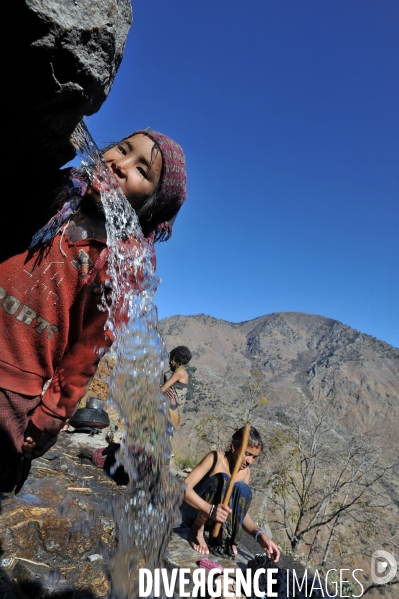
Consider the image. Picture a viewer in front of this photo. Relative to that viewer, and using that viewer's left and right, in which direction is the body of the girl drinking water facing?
facing the viewer

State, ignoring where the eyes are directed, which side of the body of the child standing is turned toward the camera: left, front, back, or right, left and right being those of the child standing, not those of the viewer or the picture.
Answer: left

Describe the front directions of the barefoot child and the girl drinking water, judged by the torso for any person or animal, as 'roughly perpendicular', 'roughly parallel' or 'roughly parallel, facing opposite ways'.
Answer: roughly parallel

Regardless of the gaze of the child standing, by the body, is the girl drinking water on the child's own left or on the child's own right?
on the child's own left

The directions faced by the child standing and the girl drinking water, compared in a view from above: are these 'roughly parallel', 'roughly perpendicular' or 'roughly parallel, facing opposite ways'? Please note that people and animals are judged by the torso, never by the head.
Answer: roughly perpendicular

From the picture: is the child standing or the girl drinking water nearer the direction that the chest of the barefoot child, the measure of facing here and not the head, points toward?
the girl drinking water

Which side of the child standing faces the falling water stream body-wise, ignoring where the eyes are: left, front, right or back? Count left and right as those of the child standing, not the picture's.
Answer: left

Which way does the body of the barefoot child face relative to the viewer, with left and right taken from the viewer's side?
facing the viewer and to the right of the viewer

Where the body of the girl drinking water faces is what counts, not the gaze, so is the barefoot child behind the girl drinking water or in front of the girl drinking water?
behind

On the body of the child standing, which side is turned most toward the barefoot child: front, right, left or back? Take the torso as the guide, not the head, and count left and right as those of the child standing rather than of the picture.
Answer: left

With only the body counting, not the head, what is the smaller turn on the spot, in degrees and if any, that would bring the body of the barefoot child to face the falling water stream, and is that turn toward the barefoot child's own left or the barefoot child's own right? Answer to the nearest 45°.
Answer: approximately 45° to the barefoot child's own right

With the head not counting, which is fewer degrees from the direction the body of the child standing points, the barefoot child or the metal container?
the metal container

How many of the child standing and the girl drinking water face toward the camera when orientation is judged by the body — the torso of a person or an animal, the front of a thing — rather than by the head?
1

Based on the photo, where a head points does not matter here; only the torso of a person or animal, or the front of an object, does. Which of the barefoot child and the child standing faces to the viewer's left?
the child standing
